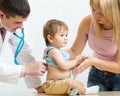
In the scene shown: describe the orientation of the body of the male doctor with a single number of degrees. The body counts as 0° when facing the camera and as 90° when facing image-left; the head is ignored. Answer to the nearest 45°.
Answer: approximately 315°

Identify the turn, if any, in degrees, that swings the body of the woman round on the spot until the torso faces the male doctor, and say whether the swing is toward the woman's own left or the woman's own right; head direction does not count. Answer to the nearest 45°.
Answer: approximately 45° to the woman's own right

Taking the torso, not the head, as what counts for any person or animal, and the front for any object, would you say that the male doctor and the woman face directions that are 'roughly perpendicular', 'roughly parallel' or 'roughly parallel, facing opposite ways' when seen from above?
roughly perpendicular

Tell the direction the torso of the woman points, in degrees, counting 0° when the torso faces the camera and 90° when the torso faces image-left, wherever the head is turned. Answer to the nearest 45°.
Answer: approximately 45°
